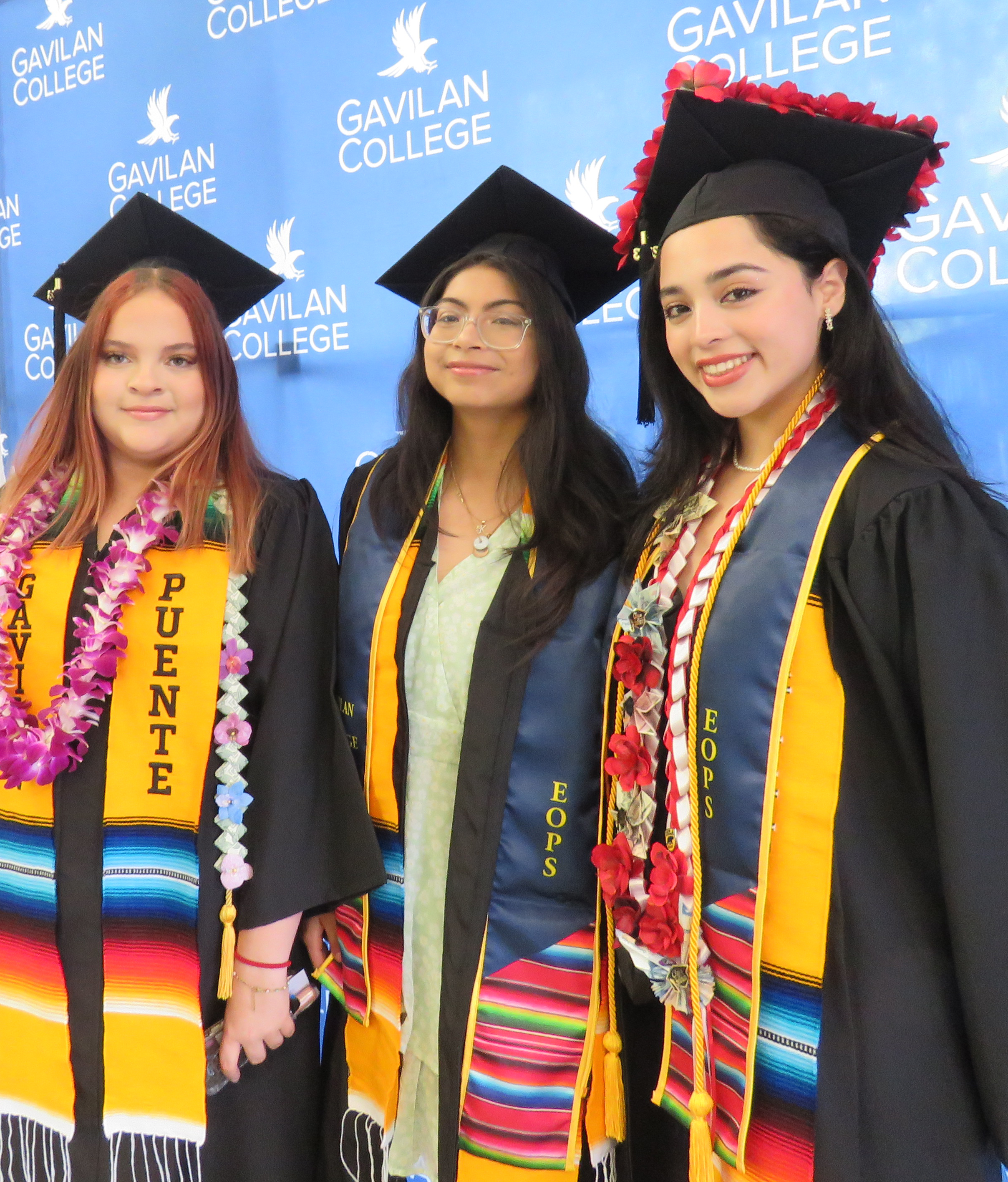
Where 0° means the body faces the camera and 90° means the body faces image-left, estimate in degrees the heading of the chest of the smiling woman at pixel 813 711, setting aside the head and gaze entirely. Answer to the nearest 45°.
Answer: approximately 45°
